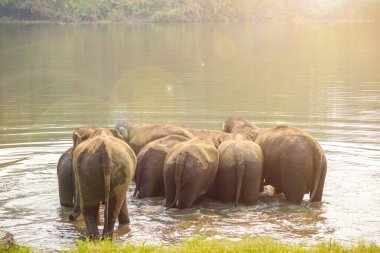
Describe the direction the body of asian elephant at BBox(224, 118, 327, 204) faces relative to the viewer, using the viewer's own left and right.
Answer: facing away from the viewer and to the left of the viewer

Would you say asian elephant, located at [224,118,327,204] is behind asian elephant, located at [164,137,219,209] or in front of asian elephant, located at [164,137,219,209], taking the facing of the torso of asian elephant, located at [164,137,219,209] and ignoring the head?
in front

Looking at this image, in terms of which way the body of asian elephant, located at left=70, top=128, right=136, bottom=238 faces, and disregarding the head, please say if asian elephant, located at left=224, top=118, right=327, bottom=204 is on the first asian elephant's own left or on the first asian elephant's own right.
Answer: on the first asian elephant's own right

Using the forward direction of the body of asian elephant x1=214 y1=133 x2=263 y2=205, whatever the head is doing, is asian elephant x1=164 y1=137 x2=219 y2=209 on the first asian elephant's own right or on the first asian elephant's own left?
on the first asian elephant's own left

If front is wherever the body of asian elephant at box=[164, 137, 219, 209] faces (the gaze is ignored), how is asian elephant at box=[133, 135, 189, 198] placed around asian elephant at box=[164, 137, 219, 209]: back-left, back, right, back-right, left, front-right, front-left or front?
left

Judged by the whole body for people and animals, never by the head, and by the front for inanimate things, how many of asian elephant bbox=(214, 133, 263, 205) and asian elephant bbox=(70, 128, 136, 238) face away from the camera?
2

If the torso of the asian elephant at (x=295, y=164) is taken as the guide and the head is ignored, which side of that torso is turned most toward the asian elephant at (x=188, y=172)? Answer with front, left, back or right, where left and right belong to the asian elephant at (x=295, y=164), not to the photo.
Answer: left

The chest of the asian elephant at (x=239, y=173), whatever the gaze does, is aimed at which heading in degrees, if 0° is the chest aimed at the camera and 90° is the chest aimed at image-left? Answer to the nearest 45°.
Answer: approximately 180°

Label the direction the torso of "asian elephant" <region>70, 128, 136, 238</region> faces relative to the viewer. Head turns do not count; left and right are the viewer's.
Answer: facing away from the viewer

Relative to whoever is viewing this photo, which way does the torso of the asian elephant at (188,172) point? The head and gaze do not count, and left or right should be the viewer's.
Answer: facing away from the viewer and to the right of the viewer
